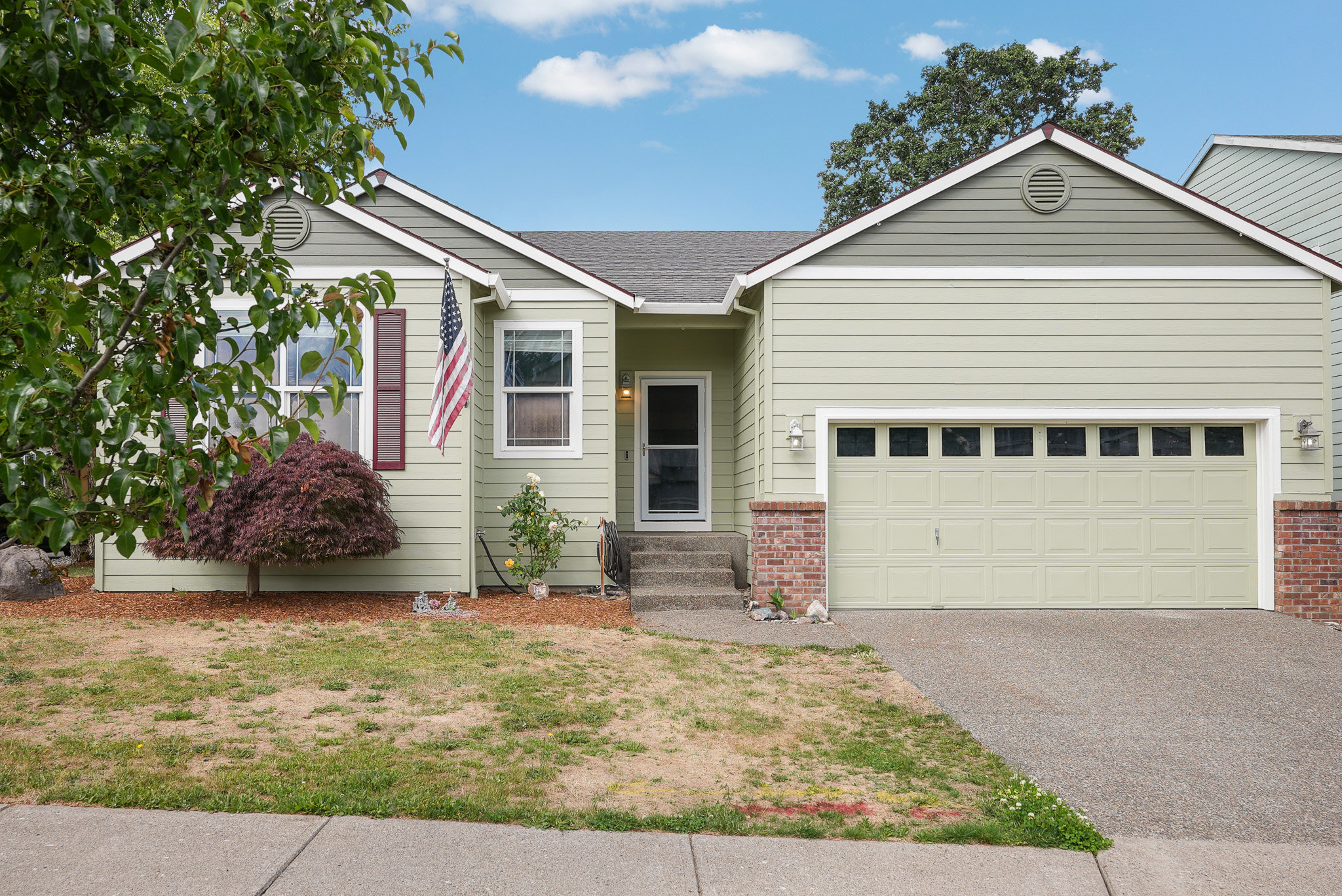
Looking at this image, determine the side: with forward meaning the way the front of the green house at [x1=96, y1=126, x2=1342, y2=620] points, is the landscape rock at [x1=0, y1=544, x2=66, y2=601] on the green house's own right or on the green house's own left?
on the green house's own right

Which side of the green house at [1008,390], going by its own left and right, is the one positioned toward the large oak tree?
back

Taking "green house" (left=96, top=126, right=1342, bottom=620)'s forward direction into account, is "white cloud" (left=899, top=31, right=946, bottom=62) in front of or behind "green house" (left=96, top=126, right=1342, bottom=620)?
behind

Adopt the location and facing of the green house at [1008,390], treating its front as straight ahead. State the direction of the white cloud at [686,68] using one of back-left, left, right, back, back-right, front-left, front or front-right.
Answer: back

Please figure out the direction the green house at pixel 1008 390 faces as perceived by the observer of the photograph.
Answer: facing the viewer

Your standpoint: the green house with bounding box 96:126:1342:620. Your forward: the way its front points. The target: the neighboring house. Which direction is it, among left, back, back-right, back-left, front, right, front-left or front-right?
back-left

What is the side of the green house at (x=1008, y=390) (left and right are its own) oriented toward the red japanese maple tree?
right

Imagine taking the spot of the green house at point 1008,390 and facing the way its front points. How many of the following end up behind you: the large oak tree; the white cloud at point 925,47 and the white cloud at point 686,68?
3
